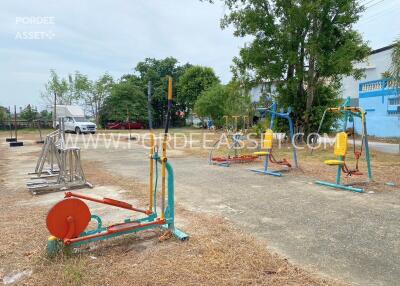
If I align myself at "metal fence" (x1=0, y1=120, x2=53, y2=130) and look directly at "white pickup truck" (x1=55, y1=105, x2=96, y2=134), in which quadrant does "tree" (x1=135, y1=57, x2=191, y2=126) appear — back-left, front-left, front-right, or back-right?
front-left

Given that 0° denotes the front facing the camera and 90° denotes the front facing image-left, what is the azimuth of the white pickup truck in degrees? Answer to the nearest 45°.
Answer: approximately 315°

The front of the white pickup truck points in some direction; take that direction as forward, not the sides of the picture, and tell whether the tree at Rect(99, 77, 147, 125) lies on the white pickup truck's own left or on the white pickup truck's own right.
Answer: on the white pickup truck's own left

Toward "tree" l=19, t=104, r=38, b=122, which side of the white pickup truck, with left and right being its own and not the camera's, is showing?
back

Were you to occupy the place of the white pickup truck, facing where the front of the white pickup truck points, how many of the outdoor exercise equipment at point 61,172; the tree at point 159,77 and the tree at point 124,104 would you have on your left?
2

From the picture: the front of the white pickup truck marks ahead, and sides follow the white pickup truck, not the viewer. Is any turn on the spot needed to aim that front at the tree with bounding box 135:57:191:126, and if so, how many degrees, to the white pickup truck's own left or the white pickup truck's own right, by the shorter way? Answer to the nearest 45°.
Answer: approximately 90° to the white pickup truck's own left

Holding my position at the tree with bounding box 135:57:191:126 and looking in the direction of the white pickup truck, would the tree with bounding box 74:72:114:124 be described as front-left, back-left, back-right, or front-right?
front-right

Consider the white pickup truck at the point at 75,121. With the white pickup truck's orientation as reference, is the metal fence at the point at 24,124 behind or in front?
behind

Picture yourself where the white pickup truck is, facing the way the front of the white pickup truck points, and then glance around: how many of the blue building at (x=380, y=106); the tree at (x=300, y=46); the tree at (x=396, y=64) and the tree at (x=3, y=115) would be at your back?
1

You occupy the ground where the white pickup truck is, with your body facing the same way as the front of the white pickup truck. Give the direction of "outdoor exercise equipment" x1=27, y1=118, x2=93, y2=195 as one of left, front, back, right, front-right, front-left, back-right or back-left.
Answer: front-right

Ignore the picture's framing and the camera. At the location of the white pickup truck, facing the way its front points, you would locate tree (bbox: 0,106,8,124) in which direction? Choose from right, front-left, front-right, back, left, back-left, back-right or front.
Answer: back

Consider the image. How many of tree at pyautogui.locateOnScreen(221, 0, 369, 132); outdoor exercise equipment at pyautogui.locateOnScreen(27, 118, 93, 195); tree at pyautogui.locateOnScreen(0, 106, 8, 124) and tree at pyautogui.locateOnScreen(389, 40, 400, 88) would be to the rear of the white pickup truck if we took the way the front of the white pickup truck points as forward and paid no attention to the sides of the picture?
1

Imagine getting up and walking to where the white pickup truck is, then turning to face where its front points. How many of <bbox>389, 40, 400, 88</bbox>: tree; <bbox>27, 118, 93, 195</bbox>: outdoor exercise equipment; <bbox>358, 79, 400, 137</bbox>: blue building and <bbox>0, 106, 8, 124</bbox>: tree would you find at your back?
1

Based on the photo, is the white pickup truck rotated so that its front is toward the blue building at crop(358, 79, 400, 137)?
yes

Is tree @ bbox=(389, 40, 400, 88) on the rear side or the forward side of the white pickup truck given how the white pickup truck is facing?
on the forward side

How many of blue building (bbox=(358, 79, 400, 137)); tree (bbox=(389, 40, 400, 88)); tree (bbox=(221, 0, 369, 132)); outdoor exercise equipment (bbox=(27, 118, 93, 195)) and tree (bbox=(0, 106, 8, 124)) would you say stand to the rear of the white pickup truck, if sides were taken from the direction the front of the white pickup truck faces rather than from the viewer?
1
